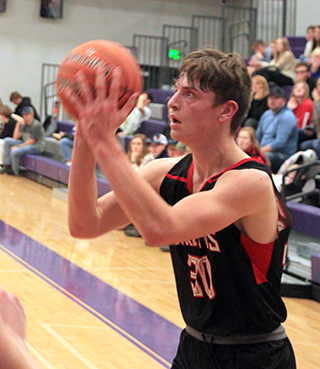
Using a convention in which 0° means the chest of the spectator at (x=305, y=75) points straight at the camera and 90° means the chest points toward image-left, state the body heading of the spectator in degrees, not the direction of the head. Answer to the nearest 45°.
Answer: approximately 45°

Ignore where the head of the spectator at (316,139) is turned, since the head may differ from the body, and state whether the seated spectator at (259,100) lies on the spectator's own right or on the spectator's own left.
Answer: on the spectator's own right

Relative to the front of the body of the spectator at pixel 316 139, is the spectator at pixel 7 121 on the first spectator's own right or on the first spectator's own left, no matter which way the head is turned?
on the first spectator's own right

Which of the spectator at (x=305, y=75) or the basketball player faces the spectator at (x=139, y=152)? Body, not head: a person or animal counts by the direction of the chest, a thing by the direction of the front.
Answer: the spectator at (x=305, y=75)
